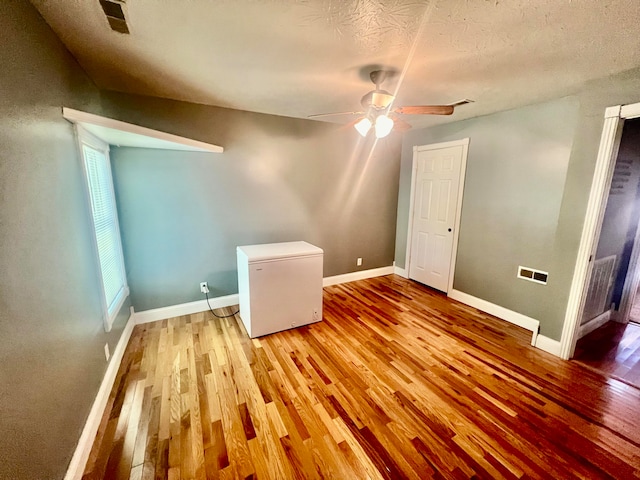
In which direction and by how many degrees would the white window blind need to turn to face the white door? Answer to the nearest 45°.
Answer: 0° — it already faces it

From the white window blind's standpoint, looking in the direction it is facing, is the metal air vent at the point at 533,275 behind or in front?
in front

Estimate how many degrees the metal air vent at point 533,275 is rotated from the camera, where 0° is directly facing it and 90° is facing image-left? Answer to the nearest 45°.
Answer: approximately 45°

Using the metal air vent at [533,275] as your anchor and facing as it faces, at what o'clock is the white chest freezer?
The white chest freezer is roughly at 12 o'clock from the metal air vent.

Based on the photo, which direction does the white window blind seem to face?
to the viewer's right

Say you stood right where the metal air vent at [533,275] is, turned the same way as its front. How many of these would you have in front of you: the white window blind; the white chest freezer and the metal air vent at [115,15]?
3

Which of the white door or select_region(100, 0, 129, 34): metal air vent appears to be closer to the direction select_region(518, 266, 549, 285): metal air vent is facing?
the metal air vent

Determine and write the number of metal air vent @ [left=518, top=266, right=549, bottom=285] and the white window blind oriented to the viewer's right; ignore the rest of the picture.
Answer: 1

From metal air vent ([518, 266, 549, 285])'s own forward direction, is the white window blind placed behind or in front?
in front
